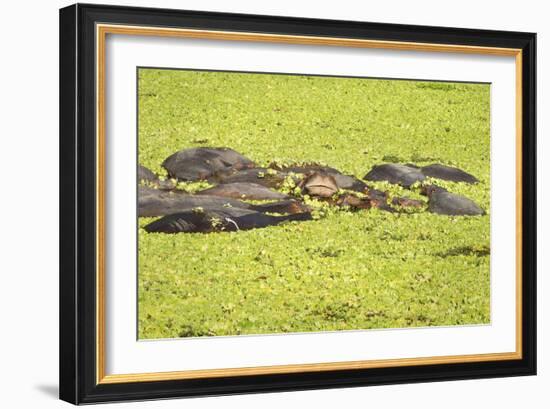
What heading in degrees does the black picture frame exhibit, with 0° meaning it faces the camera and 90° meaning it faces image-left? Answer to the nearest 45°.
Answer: approximately 315°
